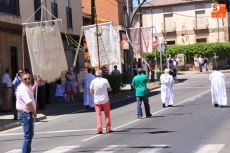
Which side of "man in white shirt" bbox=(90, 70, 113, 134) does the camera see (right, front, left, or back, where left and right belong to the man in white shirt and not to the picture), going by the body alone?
back

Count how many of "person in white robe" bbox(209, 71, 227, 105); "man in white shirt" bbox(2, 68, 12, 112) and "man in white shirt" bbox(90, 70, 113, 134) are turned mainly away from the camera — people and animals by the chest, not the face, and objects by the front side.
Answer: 2

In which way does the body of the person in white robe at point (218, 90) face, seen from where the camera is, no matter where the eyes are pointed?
away from the camera

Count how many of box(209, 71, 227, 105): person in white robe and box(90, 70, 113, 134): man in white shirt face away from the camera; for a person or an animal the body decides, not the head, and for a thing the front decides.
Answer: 2

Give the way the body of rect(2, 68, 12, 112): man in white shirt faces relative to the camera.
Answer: to the viewer's right

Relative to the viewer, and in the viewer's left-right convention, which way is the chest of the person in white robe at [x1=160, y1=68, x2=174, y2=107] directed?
facing away from the viewer

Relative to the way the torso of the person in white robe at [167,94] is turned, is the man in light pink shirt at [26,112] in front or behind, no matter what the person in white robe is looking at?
behind

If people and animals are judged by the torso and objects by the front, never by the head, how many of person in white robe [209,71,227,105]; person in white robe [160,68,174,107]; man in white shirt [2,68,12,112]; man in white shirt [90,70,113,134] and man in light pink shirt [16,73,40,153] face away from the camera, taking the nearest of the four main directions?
3

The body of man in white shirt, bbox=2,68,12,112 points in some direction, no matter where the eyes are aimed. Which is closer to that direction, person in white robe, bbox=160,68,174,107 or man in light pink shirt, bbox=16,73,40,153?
the person in white robe

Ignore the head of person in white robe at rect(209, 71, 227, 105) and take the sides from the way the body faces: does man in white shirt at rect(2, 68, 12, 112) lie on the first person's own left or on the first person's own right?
on the first person's own left
